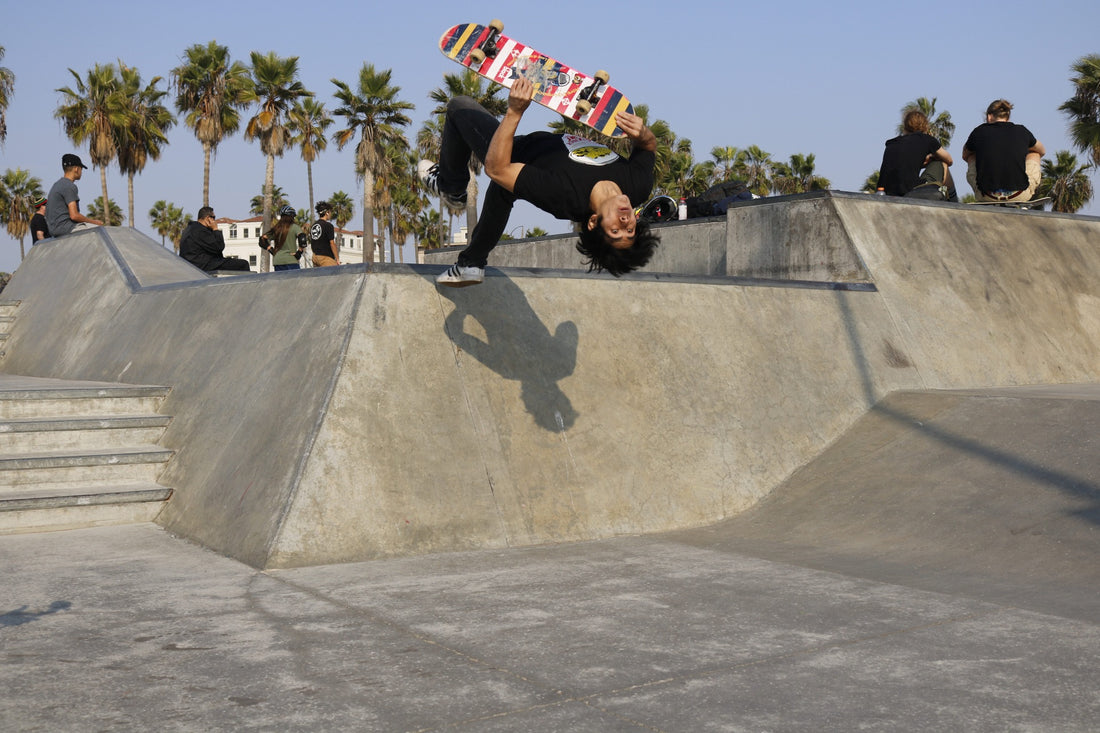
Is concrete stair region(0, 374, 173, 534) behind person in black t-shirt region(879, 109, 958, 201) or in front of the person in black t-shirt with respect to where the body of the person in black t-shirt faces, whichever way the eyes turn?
behind

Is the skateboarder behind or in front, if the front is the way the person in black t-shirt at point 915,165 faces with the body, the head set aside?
behind

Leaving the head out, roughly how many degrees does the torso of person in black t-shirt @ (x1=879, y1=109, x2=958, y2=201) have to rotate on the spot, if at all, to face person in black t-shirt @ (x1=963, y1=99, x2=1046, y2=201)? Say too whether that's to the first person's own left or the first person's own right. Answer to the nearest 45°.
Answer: approximately 45° to the first person's own right

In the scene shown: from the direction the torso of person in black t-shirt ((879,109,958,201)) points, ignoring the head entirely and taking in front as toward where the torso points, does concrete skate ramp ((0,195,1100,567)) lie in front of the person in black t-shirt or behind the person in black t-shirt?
behind

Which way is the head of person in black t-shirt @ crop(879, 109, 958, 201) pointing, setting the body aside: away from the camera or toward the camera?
away from the camera

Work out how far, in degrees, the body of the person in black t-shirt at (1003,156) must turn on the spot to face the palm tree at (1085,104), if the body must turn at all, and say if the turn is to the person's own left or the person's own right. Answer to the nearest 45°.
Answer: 0° — they already face it

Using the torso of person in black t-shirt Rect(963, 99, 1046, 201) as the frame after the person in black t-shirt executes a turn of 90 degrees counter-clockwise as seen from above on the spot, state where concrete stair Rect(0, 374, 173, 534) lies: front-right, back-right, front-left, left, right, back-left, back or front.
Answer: front-left

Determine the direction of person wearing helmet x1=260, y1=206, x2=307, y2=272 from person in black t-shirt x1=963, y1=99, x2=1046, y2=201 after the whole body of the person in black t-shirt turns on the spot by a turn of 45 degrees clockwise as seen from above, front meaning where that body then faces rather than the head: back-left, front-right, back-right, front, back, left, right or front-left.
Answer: back-left

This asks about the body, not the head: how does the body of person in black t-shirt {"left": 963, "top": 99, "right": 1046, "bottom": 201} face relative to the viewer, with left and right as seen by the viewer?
facing away from the viewer

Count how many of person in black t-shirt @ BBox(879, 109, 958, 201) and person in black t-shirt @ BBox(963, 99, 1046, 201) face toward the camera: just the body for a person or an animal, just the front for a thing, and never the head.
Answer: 0

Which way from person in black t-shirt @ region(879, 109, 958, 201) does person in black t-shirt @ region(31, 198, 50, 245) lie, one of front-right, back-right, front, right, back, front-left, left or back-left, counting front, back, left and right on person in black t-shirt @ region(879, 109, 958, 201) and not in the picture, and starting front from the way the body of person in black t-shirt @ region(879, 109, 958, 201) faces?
back-left

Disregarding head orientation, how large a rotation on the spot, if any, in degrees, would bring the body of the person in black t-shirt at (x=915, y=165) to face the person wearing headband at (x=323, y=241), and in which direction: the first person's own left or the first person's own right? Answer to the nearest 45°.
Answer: approximately 135° to the first person's own left

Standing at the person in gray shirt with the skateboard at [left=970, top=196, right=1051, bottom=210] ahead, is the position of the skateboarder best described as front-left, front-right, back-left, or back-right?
front-right

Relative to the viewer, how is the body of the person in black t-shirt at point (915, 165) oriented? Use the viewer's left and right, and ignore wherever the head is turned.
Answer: facing away from the viewer and to the right of the viewer
